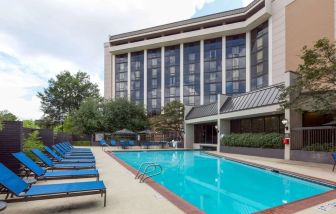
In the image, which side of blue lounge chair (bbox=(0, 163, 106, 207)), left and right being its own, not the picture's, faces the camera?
right

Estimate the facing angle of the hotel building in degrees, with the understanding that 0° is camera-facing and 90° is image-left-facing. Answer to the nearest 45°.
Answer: approximately 45°

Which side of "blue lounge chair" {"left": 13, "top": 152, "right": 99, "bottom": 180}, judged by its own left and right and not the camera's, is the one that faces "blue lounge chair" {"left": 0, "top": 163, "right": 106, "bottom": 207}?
right

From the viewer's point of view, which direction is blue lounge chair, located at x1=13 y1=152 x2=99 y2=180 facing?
to the viewer's right

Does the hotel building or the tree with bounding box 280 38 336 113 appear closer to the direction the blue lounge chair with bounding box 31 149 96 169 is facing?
the tree

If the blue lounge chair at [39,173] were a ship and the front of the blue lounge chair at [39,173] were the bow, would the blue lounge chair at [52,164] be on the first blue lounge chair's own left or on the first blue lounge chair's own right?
on the first blue lounge chair's own left

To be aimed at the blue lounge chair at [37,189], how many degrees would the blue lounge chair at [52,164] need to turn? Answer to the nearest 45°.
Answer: approximately 90° to its right

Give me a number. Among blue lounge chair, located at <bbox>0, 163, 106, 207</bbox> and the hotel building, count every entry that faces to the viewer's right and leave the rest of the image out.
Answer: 1

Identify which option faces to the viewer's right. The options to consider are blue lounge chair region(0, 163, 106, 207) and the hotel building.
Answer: the blue lounge chair

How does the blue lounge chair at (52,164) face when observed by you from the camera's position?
facing to the right of the viewer

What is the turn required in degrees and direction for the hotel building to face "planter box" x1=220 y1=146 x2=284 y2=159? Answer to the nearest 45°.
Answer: approximately 45° to its left
